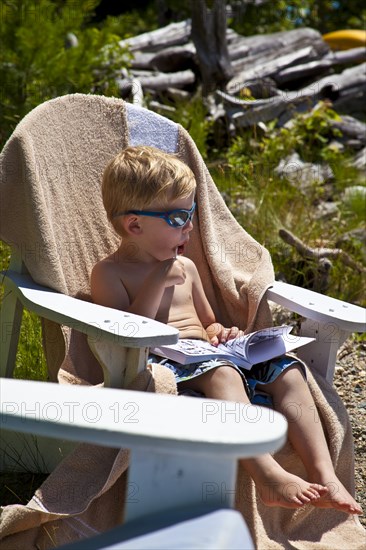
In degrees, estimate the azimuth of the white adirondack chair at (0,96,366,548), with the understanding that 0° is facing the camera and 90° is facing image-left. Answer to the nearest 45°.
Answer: approximately 315°

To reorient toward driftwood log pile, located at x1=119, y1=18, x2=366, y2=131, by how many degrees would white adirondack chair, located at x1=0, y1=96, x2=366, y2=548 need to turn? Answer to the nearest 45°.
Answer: approximately 135° to its left

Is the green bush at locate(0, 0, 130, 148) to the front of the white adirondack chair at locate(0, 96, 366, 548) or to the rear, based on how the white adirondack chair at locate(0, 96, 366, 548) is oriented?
to the rear

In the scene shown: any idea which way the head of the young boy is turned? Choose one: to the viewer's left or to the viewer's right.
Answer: to the viewer's right

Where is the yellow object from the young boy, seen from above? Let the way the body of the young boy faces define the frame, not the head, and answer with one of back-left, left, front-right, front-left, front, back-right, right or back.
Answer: back-left

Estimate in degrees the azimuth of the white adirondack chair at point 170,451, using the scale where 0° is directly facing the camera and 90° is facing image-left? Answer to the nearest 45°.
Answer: approximately 270°

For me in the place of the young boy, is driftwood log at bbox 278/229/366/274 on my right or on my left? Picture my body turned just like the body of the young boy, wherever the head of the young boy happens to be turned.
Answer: on my left

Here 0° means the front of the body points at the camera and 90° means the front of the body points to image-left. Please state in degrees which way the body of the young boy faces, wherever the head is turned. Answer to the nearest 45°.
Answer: approximately 315°

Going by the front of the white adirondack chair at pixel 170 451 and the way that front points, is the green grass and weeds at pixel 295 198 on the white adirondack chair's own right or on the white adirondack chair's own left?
on the white adirondack chair's own left
